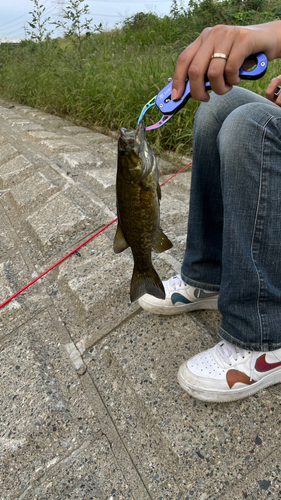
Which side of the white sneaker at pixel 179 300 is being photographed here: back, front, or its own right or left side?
left
